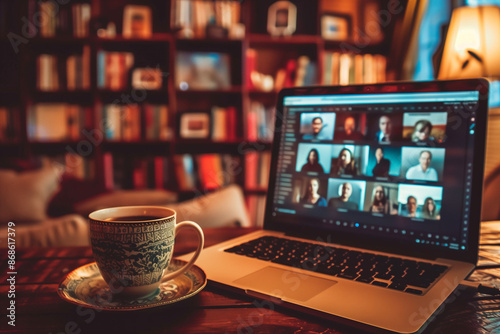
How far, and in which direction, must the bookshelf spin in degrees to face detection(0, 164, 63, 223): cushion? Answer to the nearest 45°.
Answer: approximately 45° to its right

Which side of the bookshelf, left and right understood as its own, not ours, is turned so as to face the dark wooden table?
front

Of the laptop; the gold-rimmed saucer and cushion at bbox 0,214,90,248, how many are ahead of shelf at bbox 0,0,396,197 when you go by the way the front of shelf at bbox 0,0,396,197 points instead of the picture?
3

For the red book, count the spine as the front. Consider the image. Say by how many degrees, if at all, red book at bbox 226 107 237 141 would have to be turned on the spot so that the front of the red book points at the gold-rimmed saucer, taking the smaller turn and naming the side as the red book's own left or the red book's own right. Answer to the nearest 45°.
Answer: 0° — it already faces it

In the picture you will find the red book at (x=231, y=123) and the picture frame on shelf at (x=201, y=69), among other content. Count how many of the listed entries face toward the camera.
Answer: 2

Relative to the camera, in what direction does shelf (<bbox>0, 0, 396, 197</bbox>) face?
facing the viewer

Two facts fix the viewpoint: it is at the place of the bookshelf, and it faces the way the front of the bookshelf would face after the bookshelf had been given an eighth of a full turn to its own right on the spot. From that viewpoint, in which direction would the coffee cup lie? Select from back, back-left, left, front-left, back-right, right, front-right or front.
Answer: front-left

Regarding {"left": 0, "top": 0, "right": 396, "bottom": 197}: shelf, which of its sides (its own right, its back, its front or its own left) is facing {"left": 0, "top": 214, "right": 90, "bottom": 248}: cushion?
front

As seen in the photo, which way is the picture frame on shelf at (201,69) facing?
toward the camera

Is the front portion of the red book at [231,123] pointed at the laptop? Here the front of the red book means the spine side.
yes

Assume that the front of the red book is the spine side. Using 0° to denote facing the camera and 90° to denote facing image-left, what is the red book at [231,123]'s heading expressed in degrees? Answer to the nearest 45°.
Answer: approximately 0°
